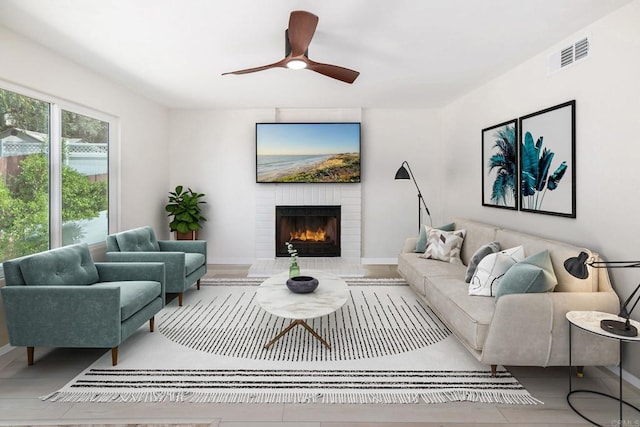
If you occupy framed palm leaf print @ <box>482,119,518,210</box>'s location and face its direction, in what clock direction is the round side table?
The round side table is roughly at 10 o'clock from the framed palm leaf print.

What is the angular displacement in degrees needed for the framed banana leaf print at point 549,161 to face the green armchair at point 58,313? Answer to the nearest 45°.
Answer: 0° — it already faces it

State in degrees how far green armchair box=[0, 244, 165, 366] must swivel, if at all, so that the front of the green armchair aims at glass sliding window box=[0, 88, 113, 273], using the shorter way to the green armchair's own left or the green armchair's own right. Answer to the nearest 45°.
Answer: approximately 135° to the green armchair's own left

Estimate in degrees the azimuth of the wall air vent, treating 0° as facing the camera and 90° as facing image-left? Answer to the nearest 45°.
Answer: approximately 45°

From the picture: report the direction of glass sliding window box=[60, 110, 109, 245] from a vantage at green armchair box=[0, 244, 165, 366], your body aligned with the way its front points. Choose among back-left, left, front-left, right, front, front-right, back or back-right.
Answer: back-left

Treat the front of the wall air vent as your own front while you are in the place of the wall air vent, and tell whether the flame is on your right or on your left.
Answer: on your right

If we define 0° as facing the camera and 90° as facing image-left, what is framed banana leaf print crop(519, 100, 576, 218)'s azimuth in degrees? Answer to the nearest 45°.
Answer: approximately 45°

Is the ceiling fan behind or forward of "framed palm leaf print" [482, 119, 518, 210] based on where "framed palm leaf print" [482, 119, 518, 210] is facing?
forward

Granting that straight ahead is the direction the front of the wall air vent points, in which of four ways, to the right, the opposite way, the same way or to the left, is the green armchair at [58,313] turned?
the opposite way

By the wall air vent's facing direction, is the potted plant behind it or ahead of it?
ahead
